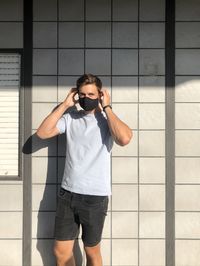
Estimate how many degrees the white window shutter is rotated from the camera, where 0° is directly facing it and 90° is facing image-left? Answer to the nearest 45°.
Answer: approximately 0°

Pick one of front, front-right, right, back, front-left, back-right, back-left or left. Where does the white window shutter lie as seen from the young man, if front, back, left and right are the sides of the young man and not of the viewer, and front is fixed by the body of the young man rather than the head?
back-right

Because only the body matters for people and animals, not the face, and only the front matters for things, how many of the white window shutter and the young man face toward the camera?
2

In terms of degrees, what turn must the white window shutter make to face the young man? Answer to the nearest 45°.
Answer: approximately 45° to its left

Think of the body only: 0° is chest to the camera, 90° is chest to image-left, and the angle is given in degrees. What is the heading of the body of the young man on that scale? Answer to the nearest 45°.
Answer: approximately 0°
